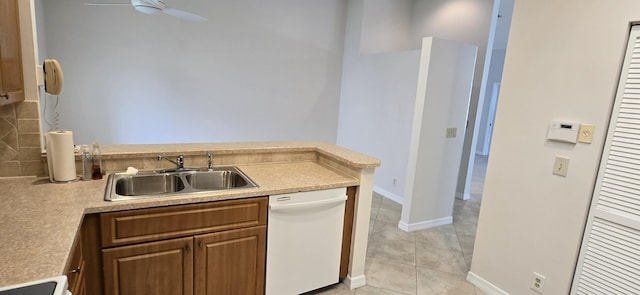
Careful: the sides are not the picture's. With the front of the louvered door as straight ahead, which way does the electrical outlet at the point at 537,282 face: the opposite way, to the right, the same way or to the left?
the same way

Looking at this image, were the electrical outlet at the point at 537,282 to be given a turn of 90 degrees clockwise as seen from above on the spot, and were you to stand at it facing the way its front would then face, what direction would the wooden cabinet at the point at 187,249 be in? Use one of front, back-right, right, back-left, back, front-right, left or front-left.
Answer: left

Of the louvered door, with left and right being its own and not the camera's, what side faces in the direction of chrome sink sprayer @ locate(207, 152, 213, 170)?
front

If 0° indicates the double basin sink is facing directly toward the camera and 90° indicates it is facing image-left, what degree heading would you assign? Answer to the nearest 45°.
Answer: approximately 0°

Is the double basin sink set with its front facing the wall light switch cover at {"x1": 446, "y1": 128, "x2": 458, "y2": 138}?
no

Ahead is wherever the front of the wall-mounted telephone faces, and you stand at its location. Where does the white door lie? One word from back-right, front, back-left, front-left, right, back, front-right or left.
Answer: front

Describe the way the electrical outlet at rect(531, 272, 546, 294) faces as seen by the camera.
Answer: facing the viewer and to the left of the viewer

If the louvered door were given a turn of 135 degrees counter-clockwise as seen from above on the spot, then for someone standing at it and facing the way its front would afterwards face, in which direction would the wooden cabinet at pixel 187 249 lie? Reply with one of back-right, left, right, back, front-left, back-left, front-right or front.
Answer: back-right

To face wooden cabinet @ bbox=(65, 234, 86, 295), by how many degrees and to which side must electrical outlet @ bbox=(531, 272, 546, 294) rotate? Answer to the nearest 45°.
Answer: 0° — it already faces it

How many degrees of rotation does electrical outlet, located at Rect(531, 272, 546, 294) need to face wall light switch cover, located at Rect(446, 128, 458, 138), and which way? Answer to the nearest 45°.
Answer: approximately 90° to its right

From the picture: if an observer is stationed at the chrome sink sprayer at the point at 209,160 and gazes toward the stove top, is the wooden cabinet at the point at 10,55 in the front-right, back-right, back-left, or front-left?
front-right
